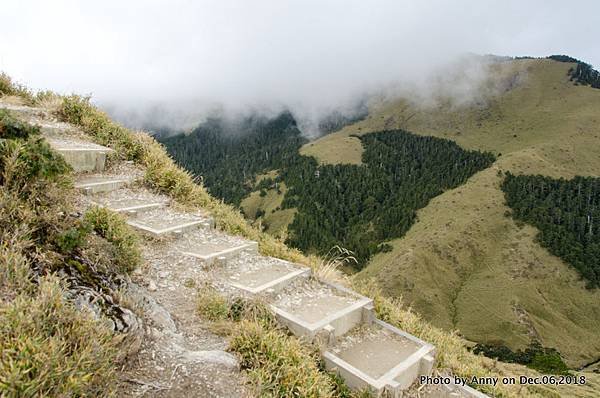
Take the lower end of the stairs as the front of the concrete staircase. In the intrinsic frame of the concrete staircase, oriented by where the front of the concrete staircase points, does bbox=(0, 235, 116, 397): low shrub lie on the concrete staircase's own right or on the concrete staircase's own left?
on the concrete staircase's own right

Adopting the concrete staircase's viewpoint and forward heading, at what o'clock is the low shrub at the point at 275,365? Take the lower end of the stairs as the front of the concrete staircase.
The low shrub is roughly at 2 o'clock from the concrete staircase.

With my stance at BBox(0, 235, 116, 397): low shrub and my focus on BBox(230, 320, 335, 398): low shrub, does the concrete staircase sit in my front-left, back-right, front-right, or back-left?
front-left
